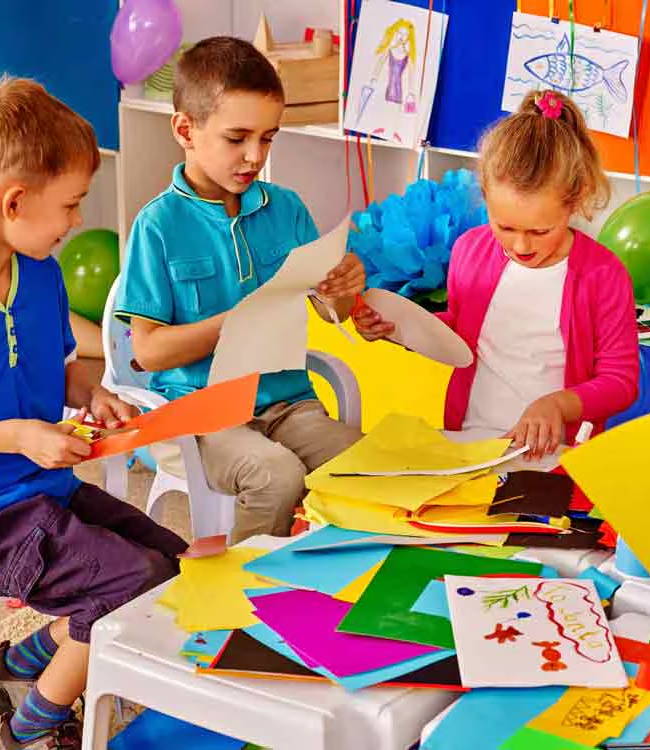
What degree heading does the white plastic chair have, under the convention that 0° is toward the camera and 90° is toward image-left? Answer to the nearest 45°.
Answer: approximately 315°

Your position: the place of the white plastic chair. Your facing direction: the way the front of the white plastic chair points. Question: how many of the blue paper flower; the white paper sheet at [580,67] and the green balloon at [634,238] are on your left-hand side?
3

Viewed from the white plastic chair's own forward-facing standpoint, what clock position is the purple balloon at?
The purple balloon is roughly at 7 o'clock from the white plastic chair.

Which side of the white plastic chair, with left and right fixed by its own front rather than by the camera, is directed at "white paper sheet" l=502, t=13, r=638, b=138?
left

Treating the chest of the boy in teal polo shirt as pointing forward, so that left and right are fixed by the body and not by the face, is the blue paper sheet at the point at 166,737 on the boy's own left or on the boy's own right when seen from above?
on the boy's own right

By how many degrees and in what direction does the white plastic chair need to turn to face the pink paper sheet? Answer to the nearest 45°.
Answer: approximately 45° to its right

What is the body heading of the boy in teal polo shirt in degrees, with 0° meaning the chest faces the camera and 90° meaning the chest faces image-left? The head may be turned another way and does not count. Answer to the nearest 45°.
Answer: approximately 315°

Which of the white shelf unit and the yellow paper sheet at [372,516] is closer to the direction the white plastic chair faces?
the yellow paper sheet
